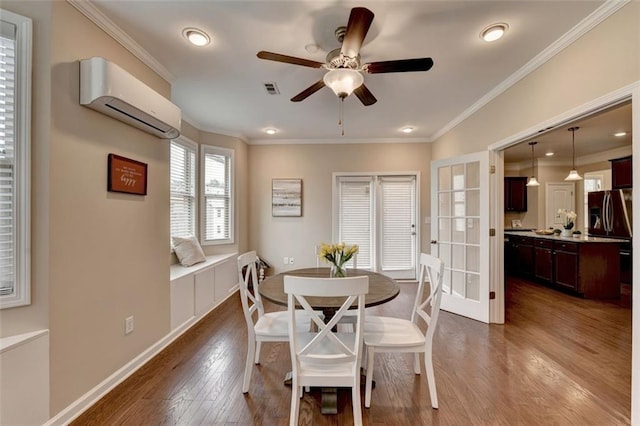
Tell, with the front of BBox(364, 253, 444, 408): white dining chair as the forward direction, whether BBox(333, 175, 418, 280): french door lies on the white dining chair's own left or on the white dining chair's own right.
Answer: on the white dining chair's own right

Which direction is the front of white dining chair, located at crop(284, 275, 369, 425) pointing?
away from the camera

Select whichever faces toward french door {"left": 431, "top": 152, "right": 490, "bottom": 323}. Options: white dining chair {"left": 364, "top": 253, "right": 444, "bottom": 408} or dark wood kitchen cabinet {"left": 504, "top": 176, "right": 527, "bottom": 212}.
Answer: the dark wood kitchen cabinet

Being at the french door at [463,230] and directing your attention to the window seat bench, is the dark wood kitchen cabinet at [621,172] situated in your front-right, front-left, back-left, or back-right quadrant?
back-right

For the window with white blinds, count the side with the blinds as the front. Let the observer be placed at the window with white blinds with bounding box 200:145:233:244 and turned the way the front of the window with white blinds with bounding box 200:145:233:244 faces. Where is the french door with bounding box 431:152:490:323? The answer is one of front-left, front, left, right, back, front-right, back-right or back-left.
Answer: front

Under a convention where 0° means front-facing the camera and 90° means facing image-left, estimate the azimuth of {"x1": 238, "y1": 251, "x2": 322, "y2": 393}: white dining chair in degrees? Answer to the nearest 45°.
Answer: approximately 270°

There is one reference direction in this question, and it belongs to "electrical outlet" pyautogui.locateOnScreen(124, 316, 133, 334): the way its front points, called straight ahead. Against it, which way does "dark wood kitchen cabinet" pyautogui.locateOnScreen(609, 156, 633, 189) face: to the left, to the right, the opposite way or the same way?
the opposite way

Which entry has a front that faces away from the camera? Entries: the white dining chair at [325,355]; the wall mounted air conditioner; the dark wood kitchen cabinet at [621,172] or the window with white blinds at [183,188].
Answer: the white dining chair

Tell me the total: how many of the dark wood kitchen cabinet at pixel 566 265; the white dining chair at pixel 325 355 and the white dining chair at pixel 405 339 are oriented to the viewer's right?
0

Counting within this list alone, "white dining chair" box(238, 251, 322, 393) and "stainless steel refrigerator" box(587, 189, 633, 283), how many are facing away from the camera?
0

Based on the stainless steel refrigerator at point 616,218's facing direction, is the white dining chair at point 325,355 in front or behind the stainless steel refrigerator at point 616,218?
in front

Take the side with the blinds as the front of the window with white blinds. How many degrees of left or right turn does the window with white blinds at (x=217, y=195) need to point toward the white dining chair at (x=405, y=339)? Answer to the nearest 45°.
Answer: approximately 45° to its right

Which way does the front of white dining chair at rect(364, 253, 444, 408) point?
to the viewer's left

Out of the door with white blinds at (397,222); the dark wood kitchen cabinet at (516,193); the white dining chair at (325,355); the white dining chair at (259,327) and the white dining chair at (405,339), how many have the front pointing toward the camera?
2

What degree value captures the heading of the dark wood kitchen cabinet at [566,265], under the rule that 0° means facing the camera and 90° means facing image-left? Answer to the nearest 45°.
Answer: approximately 45°

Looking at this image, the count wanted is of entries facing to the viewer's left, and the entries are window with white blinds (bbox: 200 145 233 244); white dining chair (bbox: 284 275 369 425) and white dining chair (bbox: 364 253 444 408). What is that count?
1

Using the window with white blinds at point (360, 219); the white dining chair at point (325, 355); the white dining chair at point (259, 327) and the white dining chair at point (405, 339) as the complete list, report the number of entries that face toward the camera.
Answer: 1

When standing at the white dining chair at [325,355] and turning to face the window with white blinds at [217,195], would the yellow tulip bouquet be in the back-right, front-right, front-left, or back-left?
front-right

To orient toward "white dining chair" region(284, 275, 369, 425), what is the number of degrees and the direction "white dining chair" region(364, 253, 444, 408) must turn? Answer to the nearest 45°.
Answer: approximately 45° to its left

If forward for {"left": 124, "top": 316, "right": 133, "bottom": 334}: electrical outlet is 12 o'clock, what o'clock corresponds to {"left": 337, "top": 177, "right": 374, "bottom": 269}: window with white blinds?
The window with white blinds is roughly at 10 o'clock from the electrical outlet.

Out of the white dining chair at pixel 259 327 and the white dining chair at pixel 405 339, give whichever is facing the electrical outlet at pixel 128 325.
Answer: the white dining chair at pixel 405 339
